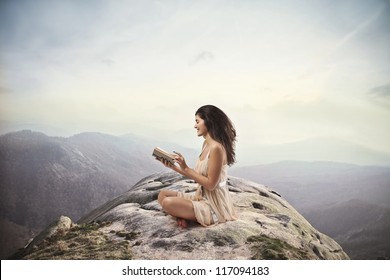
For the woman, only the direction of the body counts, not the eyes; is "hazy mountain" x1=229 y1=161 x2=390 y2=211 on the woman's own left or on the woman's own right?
on the woman's own right

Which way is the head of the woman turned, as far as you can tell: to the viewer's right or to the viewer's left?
to the viewer's left

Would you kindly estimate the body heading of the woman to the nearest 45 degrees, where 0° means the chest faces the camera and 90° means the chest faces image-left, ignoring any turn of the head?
approximately 90°

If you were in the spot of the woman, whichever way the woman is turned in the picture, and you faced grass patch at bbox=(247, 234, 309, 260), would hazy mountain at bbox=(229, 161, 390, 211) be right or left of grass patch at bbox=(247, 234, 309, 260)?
left

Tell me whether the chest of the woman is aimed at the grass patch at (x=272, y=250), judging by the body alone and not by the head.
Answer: no
